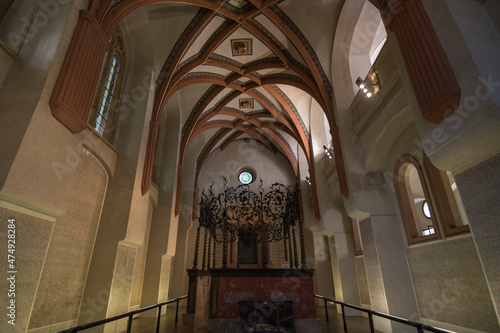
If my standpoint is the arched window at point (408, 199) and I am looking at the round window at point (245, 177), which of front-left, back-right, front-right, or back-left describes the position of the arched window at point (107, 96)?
front-left

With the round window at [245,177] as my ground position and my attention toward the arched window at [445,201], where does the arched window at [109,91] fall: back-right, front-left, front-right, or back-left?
front-right

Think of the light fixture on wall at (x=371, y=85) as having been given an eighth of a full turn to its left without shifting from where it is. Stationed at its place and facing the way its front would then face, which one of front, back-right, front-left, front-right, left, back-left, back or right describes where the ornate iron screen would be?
right

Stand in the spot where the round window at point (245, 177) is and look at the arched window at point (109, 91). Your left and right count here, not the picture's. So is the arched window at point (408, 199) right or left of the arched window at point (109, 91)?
left

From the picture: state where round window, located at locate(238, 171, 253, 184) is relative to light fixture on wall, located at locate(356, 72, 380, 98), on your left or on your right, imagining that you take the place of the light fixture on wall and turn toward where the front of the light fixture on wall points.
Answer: on your right

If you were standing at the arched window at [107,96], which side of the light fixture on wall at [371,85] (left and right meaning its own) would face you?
front

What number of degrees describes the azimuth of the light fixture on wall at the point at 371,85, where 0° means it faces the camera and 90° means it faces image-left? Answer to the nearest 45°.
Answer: approximately 45°
